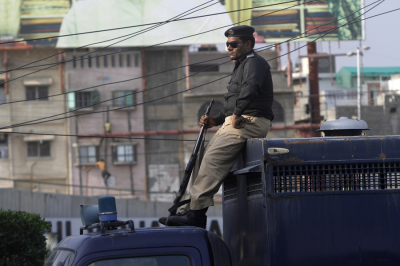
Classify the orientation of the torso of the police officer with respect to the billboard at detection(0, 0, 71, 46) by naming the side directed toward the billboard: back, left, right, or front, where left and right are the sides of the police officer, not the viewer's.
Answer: right

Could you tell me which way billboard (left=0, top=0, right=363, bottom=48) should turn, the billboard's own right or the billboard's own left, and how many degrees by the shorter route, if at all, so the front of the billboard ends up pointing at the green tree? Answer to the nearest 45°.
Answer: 0° — it already faces it

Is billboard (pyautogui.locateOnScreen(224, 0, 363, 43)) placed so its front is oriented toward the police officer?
yes

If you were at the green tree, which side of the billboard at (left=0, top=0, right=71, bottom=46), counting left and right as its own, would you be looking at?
front

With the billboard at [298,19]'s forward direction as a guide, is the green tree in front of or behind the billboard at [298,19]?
in front

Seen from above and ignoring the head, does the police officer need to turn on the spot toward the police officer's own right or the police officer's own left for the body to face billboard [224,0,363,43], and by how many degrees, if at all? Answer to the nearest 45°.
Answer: approximately 90° to the police officer's own right

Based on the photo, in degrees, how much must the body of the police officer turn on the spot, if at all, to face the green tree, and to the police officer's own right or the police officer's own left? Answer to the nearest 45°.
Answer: approximately 45° to the police officer's own right

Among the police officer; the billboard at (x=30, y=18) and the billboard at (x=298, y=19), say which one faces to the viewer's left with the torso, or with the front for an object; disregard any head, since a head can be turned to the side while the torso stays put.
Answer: the police officer

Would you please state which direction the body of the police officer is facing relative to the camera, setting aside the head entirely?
to the viewer's left

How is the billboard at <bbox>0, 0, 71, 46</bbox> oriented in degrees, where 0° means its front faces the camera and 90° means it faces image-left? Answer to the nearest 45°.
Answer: approximately 0°

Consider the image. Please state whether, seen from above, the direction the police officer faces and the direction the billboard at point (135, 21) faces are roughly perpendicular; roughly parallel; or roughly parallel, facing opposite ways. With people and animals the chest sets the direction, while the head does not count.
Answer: roughly perpendicular
